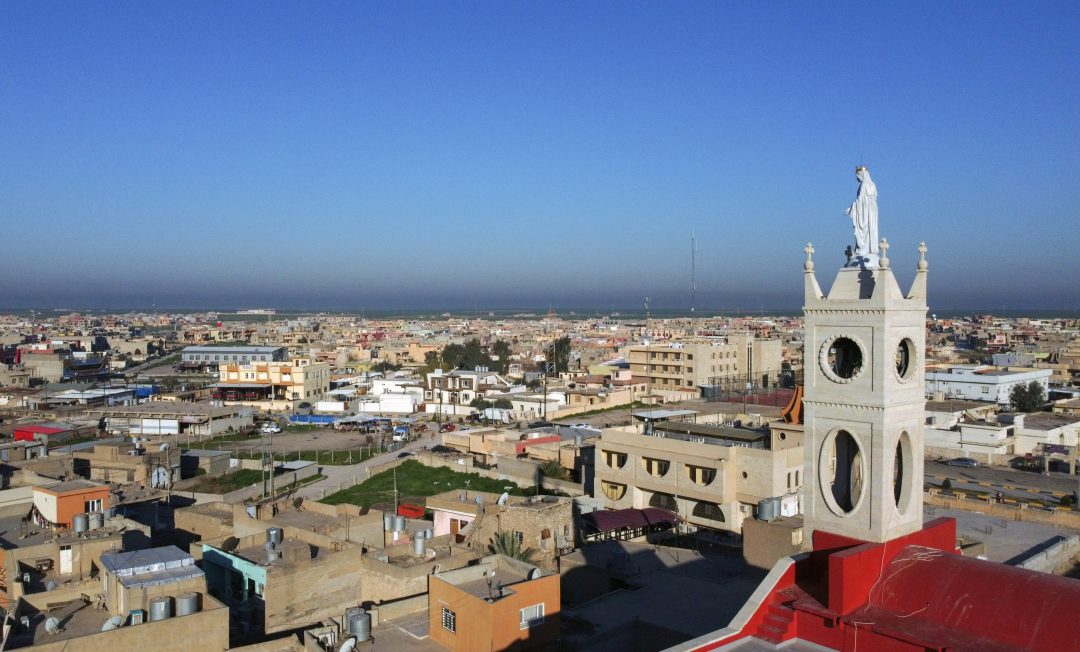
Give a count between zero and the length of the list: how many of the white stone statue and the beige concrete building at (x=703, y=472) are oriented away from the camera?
0

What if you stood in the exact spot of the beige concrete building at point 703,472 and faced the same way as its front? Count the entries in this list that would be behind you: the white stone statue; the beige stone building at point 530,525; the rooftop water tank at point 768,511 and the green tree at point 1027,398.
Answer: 1

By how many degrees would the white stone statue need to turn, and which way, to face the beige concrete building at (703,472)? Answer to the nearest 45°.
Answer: approximately 90° to its right

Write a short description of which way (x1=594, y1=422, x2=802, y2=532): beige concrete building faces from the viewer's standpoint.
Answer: facing the viewer and to the left of the viewer

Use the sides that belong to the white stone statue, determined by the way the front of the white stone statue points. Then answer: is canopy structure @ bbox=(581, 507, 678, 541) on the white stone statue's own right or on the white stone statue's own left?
on the white stone statue's own right

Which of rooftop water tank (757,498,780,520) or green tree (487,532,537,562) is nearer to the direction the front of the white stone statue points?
the green tree

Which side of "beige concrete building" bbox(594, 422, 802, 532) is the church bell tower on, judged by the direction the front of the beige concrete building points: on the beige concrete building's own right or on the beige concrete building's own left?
on the beige concrete building's own left

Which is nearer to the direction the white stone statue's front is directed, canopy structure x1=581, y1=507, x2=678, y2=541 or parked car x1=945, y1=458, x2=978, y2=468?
the canopy structure
